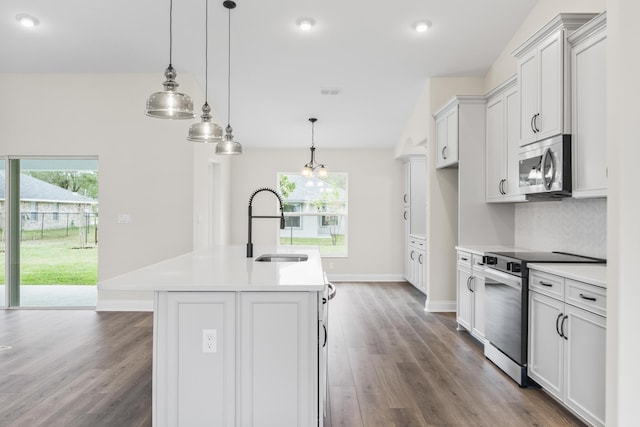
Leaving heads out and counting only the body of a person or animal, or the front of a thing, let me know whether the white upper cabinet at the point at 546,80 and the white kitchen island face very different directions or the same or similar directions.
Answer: very different directions

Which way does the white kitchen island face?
to the viewer's right

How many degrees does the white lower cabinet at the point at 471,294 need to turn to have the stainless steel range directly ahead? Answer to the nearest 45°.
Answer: approximately 45° to its left

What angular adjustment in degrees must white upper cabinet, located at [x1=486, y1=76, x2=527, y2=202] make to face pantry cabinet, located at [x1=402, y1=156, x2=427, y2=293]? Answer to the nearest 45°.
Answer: approximately 90° to its right

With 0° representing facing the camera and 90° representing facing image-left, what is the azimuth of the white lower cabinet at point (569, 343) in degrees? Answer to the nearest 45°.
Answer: approximately 45°

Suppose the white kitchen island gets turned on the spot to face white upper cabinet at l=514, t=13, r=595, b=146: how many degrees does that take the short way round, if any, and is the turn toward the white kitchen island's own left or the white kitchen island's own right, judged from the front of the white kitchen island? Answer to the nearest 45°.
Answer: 0° — it already faces it

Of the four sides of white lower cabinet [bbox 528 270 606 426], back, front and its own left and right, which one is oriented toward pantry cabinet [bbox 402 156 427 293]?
right

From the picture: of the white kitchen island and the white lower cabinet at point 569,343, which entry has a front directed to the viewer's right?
the white kitchen island

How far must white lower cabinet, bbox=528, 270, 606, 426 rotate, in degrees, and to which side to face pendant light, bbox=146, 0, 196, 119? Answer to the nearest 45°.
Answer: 0° — it already faces it

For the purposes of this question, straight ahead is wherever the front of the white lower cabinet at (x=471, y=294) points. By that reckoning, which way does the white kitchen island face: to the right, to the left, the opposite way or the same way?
the opposite way
